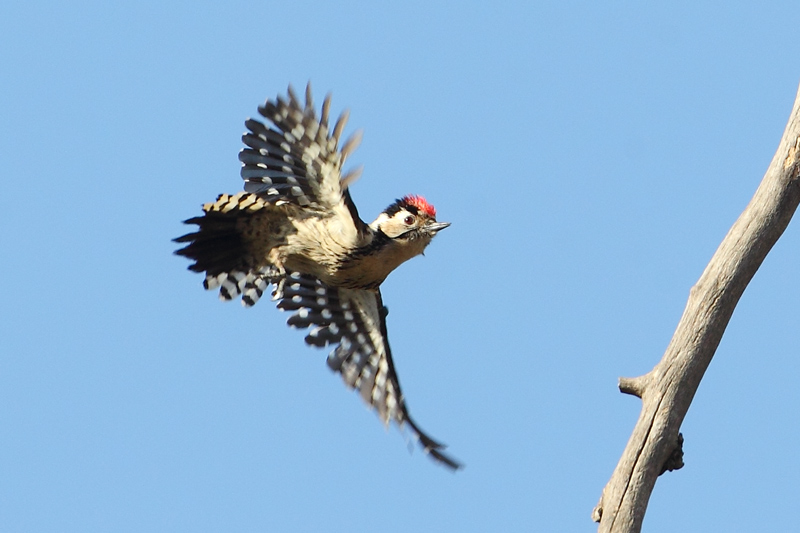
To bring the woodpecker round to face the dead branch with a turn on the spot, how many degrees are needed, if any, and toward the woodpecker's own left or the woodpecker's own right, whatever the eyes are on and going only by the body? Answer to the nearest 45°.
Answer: approximately 45° to the woodpecker's own right

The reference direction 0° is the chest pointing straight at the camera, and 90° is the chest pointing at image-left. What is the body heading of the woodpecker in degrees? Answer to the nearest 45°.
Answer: approximately 270°
